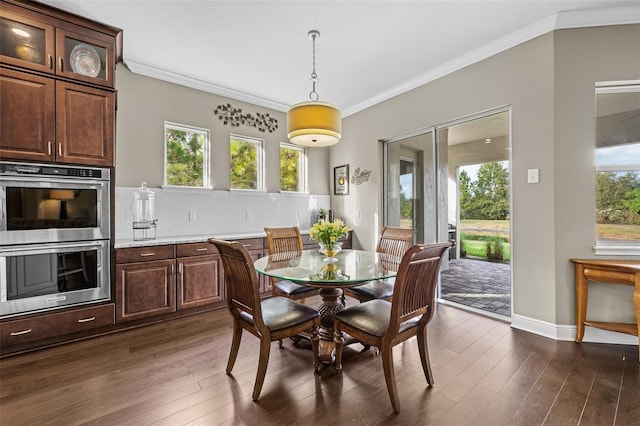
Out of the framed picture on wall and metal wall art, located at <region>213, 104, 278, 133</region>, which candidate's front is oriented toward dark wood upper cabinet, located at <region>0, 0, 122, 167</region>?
the framed picture on wall

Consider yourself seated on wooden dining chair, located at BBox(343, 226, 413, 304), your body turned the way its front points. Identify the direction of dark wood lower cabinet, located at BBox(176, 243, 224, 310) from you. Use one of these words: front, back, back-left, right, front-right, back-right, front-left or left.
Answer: front-right

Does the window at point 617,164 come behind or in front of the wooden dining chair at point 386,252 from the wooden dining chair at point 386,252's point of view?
behind

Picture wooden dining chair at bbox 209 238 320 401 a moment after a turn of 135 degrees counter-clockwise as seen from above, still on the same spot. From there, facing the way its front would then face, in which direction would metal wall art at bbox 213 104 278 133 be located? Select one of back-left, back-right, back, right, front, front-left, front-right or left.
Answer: right

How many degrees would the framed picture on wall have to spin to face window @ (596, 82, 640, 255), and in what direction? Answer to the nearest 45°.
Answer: approximately 90° to its left

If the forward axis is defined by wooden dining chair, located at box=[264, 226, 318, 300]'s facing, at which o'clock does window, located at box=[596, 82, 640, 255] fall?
The window is roughly at 11 o'clock from the wooden dining chair.

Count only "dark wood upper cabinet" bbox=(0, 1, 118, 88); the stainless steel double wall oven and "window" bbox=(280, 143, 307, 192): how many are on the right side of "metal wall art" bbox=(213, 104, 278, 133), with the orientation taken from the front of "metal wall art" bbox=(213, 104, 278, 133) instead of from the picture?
2

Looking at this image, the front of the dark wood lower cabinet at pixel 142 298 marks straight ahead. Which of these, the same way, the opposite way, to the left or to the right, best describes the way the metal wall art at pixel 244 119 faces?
the same way

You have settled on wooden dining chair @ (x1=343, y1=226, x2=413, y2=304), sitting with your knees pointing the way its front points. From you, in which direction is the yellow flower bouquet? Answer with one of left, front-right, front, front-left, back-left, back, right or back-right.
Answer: front

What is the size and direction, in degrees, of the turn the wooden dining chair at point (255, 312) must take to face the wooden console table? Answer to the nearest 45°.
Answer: approximately 45° to its right

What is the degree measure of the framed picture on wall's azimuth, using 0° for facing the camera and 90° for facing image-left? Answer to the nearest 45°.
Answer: approximately 45°

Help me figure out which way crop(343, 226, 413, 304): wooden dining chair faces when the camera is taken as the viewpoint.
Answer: facing the viewer and to the left of the viewer

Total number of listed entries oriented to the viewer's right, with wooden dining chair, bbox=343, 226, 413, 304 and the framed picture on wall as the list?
0

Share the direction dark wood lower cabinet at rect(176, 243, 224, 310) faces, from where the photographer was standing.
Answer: facing the viewer and to the right of the viewer

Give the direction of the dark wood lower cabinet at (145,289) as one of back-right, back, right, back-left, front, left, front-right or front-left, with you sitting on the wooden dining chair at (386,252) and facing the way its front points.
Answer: front-right

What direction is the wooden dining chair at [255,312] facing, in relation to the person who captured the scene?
facing away from the viewer and to the right of the viewer

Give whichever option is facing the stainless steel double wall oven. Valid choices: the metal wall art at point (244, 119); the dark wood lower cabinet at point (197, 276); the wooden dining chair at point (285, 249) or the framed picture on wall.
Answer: the framed picture on wall
